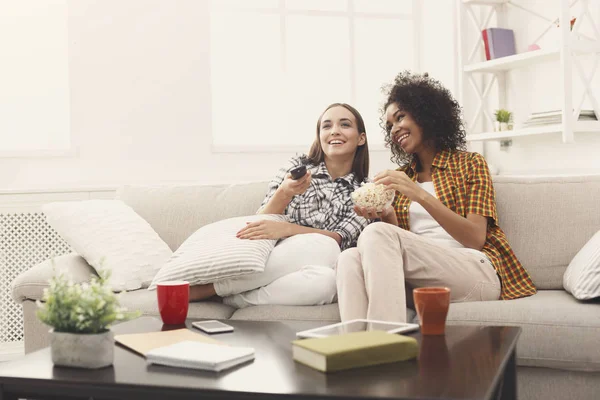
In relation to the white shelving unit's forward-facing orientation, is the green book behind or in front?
in front

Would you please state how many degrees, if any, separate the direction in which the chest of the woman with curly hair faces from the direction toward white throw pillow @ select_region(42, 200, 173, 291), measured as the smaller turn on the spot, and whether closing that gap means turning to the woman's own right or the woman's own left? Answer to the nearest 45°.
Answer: approximately 45° to the woman's own right

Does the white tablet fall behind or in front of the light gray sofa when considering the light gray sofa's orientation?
in front

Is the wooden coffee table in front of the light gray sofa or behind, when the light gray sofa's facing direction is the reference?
in front

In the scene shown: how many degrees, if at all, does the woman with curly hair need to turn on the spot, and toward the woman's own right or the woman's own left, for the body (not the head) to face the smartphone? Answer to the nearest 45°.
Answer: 0° — they already face it

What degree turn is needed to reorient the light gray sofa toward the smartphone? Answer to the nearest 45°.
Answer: approximately 45° to its right

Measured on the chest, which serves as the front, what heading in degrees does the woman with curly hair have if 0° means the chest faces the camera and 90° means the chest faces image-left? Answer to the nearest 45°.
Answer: approximately 45°

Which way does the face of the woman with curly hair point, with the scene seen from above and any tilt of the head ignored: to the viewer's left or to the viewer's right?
to the viewer's left

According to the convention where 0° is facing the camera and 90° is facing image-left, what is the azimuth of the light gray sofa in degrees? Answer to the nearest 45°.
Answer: approximately 0°

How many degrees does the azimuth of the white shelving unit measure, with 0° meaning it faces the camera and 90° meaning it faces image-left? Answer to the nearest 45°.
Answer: approximately 45°
